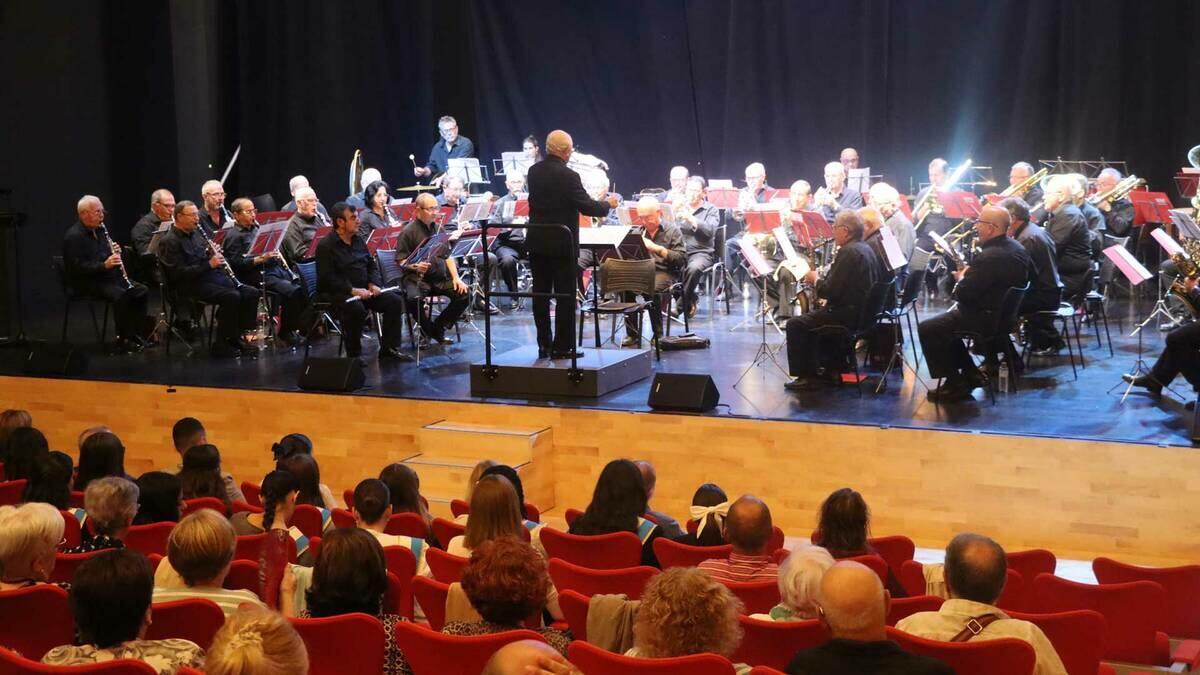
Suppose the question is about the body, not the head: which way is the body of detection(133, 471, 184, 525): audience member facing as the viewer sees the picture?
away from the camera

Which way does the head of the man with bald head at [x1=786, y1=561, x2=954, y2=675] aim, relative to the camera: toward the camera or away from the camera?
away from the camera

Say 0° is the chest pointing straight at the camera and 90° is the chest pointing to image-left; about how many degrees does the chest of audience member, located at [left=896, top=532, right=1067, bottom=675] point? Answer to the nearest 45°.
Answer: approximately 180°

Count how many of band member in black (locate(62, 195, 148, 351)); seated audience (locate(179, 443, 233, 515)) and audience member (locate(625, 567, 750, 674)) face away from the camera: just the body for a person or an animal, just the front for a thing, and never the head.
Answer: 2

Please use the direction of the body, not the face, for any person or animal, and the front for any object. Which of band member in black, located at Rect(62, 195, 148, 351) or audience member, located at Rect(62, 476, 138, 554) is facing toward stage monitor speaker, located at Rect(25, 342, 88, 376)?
the audience member

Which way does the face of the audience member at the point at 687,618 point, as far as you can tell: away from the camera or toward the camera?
away from the camera

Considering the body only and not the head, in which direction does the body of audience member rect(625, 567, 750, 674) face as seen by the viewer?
away from the camera

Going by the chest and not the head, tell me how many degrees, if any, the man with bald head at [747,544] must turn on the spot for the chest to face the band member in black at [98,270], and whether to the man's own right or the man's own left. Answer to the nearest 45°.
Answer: approximately 45° to the man's own left

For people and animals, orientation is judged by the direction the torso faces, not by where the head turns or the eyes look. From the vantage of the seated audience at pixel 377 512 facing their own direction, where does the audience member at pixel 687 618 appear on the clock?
The audience member is roughly at 5 o'clock from the seated audience.

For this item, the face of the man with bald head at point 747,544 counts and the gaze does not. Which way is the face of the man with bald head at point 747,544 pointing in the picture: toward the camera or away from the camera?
away from the camera

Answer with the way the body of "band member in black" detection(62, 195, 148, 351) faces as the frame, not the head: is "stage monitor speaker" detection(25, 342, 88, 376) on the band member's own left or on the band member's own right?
on the band member's own right

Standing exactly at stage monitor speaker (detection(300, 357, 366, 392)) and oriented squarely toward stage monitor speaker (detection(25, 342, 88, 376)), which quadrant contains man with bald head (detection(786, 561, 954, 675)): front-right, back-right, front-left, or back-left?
back-left
